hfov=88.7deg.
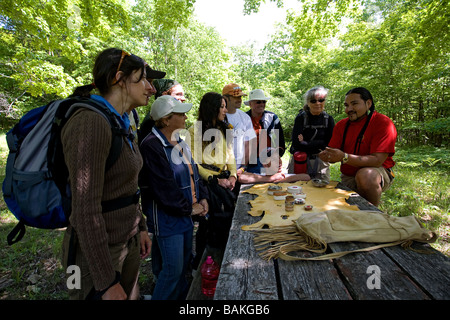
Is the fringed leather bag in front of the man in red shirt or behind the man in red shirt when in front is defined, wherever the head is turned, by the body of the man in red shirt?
in front

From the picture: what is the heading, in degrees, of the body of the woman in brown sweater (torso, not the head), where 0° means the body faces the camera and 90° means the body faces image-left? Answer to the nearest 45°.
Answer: approximately 270°

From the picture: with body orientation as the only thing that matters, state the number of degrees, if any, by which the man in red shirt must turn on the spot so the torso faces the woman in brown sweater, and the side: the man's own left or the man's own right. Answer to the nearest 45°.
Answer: approximately 45° to the man's own left

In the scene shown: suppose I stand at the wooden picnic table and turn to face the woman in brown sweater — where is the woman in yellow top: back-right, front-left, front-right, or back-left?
front-right

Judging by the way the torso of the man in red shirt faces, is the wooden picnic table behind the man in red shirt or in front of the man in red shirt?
in front

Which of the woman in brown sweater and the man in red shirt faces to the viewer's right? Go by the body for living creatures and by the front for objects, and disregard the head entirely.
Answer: the woman in brown sweater

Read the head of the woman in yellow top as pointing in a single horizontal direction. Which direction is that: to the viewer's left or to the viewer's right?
to the viewer's right

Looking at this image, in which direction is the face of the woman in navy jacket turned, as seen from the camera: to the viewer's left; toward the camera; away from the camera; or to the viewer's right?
to the viewer's right

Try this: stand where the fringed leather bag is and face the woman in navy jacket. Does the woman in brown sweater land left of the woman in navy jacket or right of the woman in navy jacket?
left

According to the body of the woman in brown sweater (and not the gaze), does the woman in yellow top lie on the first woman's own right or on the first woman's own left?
on the first woman's own left

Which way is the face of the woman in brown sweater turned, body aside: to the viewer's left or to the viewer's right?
to the viewer's right

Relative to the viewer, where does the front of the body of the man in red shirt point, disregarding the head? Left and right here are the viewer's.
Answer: facing the viewer and to the left of the viewer

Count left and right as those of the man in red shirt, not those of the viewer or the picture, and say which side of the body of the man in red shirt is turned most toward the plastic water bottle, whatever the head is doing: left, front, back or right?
front

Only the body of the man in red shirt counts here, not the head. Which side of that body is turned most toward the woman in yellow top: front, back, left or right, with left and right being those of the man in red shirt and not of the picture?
front

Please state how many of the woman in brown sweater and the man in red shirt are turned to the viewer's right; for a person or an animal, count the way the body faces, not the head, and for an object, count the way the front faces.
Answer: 1

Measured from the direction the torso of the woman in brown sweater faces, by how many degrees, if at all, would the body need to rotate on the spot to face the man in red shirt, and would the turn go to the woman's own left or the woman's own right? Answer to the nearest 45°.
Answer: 0° — they already face them

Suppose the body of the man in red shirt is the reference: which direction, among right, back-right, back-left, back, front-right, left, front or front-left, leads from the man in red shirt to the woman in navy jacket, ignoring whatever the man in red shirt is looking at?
front
